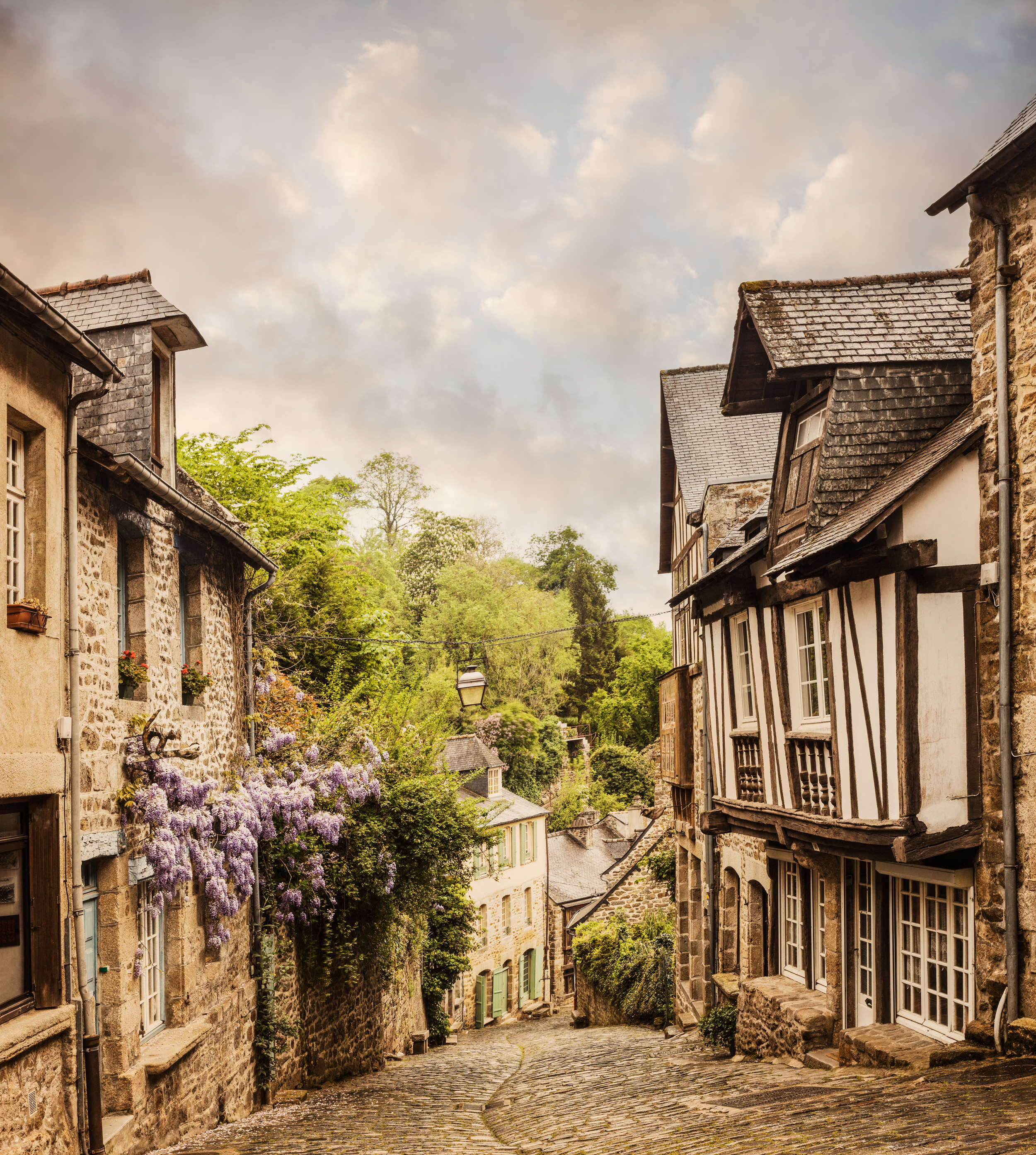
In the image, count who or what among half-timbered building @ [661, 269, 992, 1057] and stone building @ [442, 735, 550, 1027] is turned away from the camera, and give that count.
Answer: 0

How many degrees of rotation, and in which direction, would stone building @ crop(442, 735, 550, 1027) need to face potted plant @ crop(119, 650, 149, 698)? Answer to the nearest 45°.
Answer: approximately 45° to its right

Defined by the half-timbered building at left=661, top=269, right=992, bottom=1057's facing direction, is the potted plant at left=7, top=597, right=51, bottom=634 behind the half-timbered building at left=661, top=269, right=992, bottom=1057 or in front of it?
in front

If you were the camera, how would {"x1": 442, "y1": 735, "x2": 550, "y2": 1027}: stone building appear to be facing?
facing the viewer and to the right of the viewer

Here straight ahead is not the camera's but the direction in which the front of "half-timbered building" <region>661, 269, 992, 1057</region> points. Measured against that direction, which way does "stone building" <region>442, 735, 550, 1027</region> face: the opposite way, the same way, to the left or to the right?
to the left

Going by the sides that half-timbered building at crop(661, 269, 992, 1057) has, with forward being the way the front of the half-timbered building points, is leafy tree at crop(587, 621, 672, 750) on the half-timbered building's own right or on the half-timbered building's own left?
on the half-timbered building's own right

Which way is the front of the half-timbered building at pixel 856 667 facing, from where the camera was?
facing the viewer and to the left of the viewer

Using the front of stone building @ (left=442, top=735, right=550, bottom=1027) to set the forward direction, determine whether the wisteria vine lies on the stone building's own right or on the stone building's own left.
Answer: on the stone building's own right
